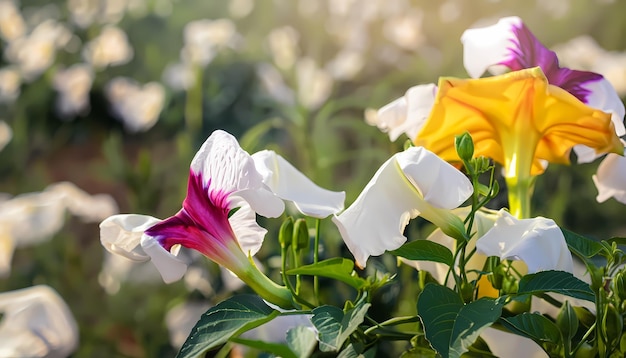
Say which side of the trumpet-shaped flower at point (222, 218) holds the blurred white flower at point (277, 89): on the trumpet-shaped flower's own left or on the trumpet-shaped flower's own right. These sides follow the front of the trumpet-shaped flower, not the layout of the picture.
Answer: on the trumpet-shaped flower's own right

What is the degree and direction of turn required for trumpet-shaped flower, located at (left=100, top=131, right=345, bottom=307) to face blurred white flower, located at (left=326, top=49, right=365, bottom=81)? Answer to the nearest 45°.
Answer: approximately 90° to its right

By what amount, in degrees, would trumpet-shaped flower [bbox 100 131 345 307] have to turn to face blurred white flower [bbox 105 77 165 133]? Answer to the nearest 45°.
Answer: approximately 90° to its right

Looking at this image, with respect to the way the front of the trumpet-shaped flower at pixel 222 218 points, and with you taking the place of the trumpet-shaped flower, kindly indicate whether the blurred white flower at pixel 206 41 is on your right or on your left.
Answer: on your right

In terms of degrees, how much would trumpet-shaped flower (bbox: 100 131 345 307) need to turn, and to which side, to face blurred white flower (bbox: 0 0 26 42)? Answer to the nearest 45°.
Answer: approximately 90° to its right

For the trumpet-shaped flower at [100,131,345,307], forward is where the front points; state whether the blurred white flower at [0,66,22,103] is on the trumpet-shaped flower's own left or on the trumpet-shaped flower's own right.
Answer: on the trumpet-shaped flower's own right

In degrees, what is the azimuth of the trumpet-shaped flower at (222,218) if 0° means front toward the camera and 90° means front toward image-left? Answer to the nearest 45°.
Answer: approximately 90°

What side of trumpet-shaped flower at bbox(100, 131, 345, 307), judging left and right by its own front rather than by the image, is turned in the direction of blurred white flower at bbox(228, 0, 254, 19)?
right

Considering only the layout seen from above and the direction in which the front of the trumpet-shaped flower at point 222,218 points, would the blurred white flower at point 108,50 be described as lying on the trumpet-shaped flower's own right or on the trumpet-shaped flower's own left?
on the trumpet-shaped flower's own right
